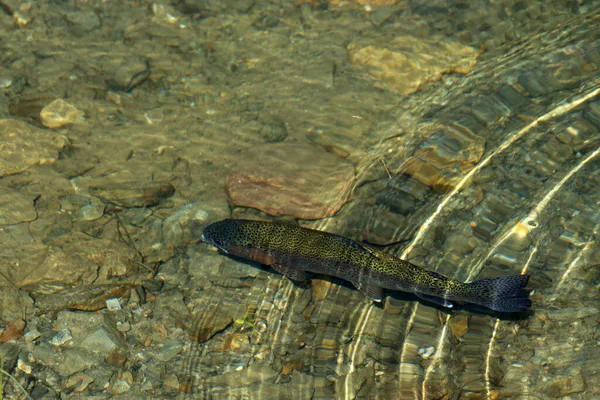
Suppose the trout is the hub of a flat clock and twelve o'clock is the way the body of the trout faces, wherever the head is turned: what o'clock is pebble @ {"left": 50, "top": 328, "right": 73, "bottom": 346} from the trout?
The pebble is roughly at 11 o'clock from the trout.

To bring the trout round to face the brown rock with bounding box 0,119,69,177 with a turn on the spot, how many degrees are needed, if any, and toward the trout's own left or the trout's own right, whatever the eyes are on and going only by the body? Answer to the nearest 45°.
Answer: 0° — it already faces it

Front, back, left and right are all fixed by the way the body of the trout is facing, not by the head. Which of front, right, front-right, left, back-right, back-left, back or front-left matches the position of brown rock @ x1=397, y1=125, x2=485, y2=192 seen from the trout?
right

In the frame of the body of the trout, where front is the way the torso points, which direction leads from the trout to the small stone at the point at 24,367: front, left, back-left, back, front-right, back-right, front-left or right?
front-left

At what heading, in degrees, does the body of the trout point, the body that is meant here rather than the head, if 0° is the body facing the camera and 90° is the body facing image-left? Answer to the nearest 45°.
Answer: approximately 90°

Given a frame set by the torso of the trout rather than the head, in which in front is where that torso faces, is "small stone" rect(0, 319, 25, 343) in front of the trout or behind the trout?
in front

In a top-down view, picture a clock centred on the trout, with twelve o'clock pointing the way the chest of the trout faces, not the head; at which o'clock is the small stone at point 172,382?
The small stone is roughly at 10 o'clock from the trout.

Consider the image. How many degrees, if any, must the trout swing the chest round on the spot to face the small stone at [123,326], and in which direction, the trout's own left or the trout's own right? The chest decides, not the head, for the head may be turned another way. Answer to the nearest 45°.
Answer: approximately 45° to the trout's own left

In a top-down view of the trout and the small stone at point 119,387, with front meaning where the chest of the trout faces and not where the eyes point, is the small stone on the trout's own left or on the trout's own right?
on the trout's own left

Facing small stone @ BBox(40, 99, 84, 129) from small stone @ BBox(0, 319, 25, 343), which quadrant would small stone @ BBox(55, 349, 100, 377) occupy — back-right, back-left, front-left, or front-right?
back-right

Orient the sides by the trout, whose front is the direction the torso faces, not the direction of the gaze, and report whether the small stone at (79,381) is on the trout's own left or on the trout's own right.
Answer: on the trout's own left

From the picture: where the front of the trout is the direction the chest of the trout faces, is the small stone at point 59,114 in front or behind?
in front
